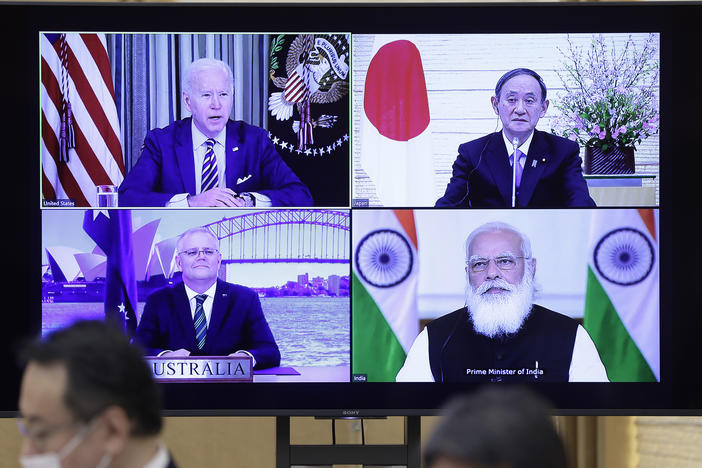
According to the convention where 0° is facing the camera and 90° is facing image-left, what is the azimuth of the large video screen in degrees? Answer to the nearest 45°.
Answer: approximately 0°

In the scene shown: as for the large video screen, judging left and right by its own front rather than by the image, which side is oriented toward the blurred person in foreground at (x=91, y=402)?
front
